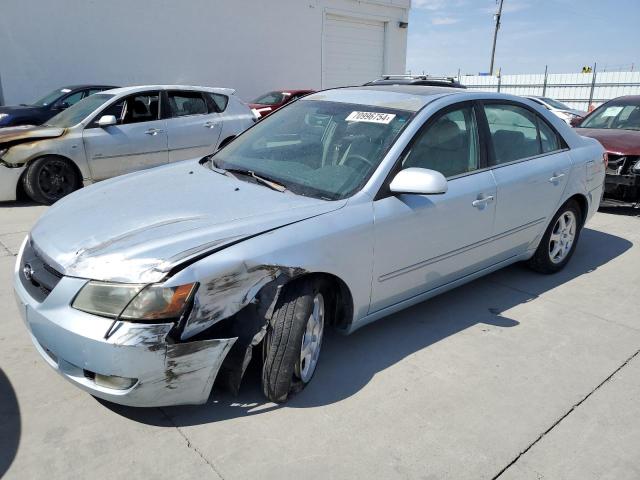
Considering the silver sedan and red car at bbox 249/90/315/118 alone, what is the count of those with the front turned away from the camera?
0

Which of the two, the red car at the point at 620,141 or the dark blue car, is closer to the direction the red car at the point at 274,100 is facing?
the dark blue car

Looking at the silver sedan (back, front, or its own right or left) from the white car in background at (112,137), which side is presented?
right

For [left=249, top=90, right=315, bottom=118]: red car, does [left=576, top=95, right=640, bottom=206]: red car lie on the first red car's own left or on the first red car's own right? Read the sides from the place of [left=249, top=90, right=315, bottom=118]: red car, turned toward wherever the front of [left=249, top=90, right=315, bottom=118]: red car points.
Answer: on the first red car's own left

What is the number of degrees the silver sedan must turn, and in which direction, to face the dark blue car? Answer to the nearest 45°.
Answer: approximately 90° to its right

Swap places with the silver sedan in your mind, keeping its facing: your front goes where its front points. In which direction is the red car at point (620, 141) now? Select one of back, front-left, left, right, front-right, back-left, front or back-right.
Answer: back

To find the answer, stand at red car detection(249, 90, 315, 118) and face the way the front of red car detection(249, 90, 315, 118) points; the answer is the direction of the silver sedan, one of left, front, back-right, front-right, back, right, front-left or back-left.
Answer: front-left

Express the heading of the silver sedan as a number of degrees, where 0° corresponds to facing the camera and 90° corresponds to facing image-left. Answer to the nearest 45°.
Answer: approximately 45°

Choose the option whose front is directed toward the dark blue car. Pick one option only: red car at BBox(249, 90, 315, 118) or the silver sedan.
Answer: the red car

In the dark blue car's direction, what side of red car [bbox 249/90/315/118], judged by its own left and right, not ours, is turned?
front

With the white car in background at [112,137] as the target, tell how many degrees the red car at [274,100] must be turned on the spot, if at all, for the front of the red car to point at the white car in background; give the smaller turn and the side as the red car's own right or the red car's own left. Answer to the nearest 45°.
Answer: approximately 45° to the red car's own left

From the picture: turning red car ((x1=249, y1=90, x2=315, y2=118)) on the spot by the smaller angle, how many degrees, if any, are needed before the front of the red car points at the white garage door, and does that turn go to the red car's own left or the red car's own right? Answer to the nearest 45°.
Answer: approximately 135° to the red car's own right

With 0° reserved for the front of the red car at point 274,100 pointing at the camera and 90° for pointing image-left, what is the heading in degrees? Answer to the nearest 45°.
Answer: approximately 45°
